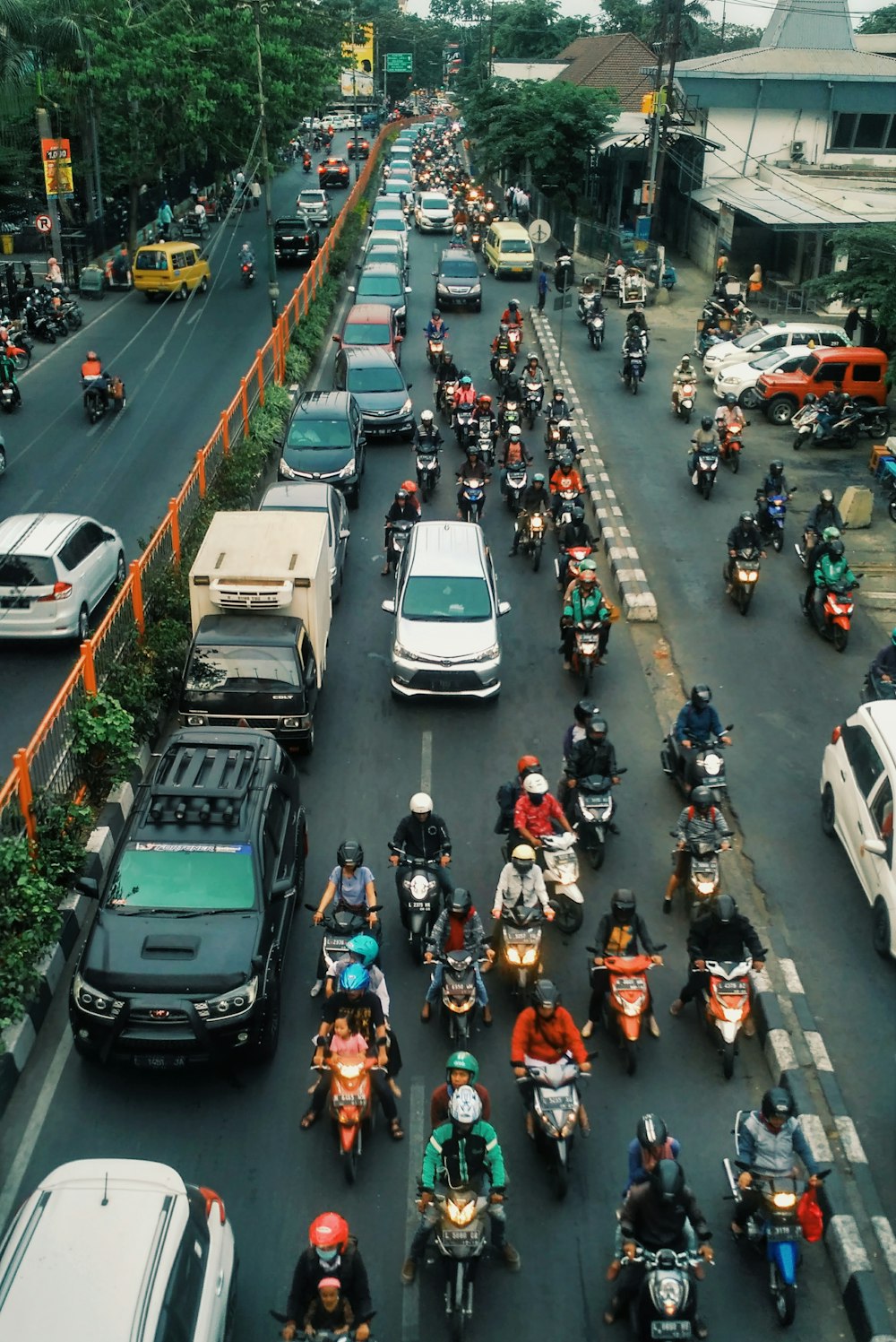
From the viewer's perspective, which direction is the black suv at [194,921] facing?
toward the camera

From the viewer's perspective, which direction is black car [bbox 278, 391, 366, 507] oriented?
toward the camera

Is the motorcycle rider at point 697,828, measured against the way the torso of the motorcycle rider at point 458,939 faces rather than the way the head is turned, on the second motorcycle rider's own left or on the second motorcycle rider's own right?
on the second motorcycle rider's own left

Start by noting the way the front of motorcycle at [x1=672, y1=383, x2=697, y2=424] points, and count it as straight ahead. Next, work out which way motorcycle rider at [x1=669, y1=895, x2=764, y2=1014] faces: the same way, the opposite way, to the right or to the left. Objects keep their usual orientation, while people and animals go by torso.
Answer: the same way

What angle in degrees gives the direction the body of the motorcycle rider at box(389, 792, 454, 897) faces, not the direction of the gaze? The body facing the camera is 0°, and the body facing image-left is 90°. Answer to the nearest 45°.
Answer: approximately 0°

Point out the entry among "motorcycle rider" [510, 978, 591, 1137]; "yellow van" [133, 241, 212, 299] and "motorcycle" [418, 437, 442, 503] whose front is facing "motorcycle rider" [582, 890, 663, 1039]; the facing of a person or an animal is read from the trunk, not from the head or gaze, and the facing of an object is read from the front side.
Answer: the motorcycle

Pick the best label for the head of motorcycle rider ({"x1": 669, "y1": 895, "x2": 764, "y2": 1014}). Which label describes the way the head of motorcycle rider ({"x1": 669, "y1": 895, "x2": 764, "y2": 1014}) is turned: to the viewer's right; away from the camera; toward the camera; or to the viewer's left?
toward the camera

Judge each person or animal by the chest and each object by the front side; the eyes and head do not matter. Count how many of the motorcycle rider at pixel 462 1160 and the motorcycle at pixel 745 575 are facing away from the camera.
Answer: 0

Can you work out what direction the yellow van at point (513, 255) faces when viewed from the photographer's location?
facing the viewer

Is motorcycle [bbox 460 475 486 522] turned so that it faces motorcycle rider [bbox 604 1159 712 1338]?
yes

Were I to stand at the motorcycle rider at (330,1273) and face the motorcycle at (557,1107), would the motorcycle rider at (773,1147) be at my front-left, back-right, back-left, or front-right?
front-right

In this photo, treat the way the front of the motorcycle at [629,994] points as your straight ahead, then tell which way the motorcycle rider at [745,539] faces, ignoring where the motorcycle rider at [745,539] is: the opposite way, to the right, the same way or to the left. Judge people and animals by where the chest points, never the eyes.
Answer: the same way

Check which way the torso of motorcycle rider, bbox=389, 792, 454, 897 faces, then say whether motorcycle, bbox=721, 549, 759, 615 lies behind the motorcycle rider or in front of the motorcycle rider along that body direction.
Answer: behind

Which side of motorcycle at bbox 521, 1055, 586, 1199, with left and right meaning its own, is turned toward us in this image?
front

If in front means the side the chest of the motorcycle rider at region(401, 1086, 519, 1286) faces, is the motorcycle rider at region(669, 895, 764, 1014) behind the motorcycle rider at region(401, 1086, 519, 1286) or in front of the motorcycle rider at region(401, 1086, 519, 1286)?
behind

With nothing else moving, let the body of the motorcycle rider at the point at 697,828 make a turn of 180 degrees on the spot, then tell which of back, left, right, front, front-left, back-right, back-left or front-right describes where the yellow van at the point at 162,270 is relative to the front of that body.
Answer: front-left

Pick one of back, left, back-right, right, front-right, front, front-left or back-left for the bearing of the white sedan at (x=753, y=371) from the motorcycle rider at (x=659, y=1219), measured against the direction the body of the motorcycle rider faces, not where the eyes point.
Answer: back

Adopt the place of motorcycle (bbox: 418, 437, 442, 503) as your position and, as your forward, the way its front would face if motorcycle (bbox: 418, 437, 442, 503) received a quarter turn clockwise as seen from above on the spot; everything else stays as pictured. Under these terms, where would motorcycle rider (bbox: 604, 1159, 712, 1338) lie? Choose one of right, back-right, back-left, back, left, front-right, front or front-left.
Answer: left

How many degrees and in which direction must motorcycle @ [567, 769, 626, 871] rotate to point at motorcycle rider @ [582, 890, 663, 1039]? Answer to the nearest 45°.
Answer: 0° — it already faces them

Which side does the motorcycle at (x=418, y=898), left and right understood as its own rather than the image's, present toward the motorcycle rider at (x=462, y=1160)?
front

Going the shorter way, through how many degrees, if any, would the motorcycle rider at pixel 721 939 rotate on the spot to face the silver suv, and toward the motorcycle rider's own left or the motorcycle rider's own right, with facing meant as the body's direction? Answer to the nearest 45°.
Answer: approximately 135° to the motorcycle rider's own right
